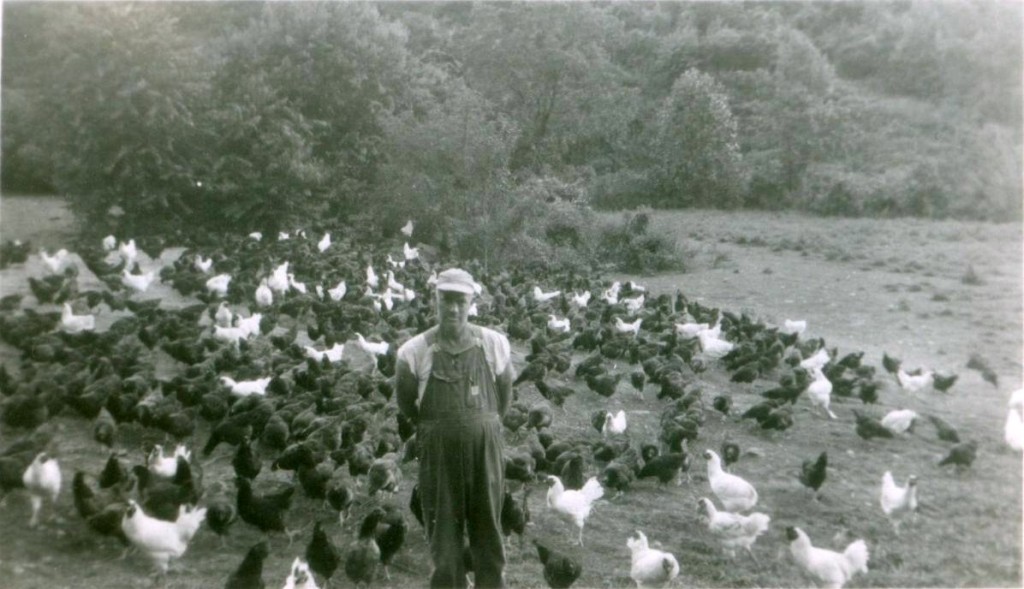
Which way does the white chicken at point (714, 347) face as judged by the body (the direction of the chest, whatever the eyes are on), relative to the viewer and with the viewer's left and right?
facing to the left of the viewer

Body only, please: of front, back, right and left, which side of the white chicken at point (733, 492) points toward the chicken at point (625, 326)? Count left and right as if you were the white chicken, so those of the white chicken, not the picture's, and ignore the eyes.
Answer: right

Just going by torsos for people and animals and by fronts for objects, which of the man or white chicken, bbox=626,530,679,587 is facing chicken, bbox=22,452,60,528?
the white chicken

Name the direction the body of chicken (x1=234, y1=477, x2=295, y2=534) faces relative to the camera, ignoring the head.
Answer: to the viewer's left

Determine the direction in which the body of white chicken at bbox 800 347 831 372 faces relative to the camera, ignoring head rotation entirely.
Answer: to the viewer's left

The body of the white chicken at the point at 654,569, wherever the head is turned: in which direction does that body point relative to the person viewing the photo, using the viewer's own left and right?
facing to the left of the viewer

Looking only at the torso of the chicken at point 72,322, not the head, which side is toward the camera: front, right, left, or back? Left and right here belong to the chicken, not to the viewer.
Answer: left

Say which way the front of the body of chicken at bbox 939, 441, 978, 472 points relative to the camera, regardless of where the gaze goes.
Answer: to the viewer's left

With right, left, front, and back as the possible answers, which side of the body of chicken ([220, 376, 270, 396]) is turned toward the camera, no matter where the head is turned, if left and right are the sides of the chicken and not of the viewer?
left

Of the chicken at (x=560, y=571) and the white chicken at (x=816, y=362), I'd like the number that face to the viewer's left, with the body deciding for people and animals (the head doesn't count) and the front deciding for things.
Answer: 1
